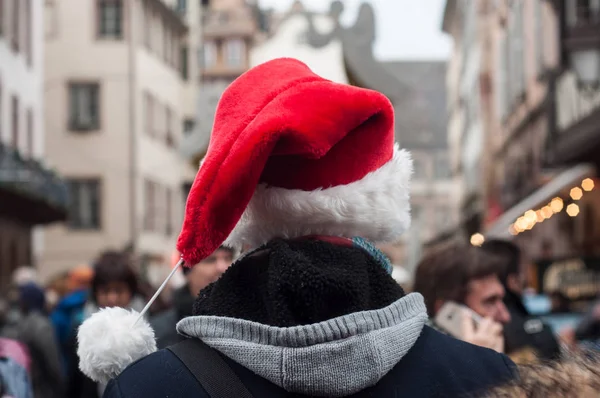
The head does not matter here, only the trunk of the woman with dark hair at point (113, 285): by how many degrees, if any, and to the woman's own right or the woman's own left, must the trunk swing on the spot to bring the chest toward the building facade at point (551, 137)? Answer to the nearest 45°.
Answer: approximately 135° to the woman's own left

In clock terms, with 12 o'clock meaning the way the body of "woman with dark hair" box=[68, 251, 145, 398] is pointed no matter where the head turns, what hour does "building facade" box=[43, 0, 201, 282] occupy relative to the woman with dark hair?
The building facade is roughly at 6 o'clock from the woman with dark hair.

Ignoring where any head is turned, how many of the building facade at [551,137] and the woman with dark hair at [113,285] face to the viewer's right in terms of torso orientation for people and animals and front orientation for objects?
0

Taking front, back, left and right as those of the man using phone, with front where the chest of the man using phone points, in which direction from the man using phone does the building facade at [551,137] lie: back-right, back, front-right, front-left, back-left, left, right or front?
left

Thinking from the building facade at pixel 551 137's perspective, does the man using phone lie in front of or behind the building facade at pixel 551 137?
in front

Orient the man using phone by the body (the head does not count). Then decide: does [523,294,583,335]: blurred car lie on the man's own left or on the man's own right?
on the man's own left

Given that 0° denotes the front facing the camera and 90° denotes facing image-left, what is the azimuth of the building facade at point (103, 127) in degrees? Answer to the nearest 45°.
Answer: approximately 315°
